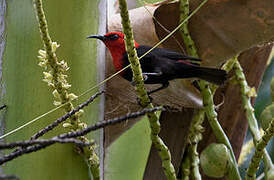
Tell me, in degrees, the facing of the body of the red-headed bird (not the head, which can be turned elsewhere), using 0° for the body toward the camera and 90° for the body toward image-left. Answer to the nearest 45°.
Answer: approximately 90°

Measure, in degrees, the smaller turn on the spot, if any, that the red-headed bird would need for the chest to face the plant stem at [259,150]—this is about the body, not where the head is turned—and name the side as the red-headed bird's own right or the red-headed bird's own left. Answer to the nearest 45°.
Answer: approximately 135° to the red-headed bird's own left
